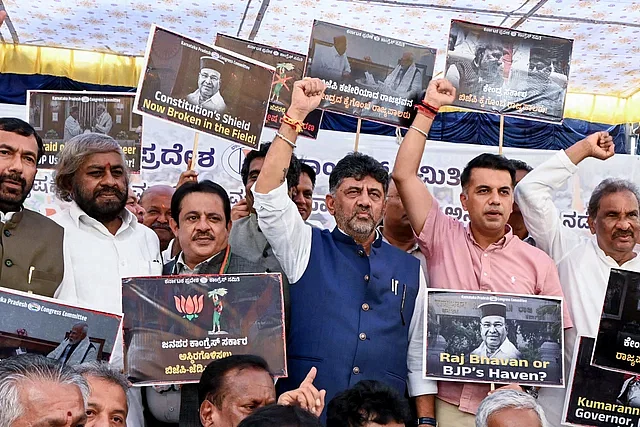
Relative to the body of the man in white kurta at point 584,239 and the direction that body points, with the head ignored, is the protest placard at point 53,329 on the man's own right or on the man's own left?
on the man's own right

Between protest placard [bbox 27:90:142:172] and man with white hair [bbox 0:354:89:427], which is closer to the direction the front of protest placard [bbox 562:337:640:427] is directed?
the man with white hair

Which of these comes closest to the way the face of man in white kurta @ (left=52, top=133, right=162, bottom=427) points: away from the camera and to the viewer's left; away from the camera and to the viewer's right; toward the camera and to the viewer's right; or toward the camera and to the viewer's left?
toward the camera and to the viewer's right

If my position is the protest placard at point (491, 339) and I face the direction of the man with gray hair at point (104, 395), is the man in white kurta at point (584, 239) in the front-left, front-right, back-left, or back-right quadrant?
back-right

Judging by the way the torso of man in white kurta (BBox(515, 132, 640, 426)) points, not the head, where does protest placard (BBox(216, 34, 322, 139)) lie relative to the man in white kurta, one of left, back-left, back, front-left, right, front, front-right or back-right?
back-right
